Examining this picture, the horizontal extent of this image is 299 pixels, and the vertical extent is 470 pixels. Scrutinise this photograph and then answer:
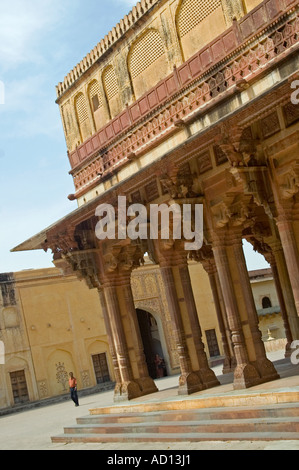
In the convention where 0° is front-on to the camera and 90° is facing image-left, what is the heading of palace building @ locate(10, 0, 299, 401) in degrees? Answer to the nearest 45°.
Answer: approximately 45°
